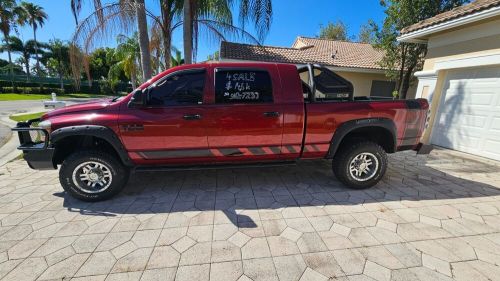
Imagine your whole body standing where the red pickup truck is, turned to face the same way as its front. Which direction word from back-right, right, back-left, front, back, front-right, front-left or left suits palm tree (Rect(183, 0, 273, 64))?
right

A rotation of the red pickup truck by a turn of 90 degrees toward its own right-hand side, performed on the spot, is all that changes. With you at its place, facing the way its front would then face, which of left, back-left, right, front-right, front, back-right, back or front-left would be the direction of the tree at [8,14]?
front-left

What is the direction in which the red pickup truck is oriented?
to the viewer's left

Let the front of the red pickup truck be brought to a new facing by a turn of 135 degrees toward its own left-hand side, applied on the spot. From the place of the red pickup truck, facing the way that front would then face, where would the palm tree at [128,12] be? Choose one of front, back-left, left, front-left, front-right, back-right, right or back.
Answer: back

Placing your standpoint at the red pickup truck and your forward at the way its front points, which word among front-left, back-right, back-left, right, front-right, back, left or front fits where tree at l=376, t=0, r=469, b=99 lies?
back-right

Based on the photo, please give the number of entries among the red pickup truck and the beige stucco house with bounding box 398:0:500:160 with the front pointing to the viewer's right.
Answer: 0

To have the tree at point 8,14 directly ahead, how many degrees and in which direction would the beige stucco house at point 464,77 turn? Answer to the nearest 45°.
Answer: approximately 45° to its right

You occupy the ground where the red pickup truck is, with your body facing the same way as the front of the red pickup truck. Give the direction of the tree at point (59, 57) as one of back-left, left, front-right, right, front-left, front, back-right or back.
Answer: front-right

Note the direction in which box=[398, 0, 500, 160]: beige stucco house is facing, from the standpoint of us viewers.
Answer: facing the viewer and to the left of the viewer
